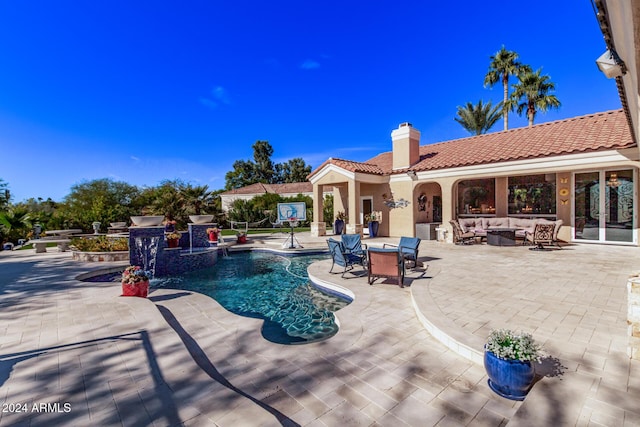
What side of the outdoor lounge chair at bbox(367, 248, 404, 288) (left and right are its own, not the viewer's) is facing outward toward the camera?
back

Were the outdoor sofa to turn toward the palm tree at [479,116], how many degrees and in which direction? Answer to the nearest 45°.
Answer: approximately 180°

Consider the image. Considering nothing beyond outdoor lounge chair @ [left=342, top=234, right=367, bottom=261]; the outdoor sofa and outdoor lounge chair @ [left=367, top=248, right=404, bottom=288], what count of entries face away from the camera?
1

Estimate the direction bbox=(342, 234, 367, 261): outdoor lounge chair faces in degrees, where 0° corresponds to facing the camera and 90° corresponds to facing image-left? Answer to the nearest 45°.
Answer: approximately 315°

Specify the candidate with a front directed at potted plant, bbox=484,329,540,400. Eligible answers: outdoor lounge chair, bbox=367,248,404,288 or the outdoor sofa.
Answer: the outdoor sofa

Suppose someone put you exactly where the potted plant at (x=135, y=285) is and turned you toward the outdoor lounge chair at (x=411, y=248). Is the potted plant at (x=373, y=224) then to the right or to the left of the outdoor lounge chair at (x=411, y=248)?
left

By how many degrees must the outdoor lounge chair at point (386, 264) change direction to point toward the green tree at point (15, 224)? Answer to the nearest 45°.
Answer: approximately 90° to its left

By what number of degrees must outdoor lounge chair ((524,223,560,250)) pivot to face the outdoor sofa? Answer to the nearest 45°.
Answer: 0° — it already faces it

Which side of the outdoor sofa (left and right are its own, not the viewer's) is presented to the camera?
front

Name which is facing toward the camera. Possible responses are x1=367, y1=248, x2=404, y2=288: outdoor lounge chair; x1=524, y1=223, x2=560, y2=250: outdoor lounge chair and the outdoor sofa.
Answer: the outdoor sofa

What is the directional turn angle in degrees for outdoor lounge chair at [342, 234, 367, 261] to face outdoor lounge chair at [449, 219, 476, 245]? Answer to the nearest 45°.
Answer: approximately 90° to its left

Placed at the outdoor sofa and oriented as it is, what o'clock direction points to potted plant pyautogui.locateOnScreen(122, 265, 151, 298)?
The potted plant is roughly at 1 o'clock from the outdoor sofa.

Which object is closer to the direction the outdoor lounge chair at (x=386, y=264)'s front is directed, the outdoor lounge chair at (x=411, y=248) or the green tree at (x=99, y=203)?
the outdoor lounge chair

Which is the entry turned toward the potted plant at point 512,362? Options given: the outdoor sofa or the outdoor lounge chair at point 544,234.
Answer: the outdoor sofa
